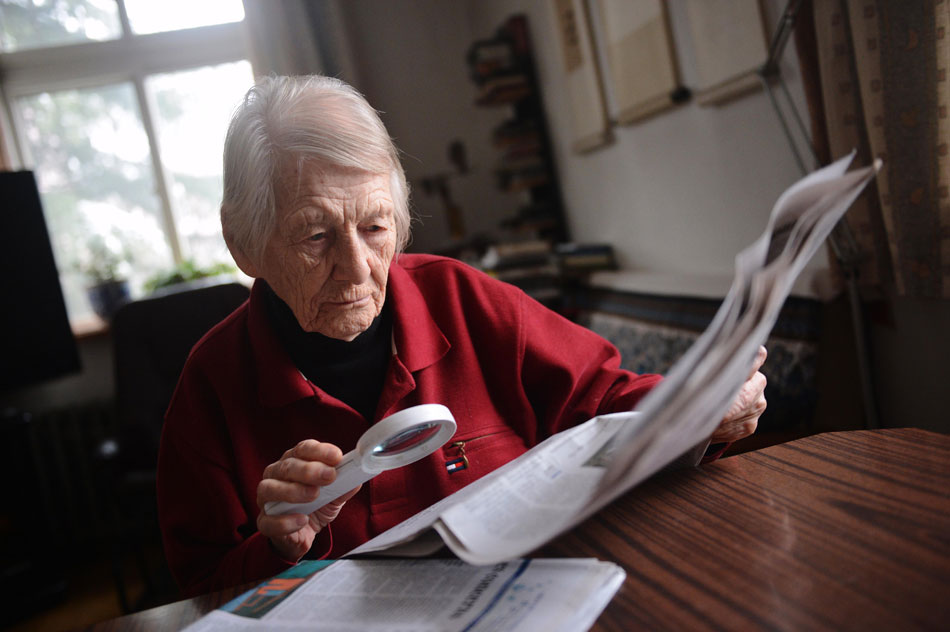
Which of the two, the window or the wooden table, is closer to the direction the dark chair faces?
the wooden table

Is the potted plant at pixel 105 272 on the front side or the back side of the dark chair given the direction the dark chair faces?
on the back side

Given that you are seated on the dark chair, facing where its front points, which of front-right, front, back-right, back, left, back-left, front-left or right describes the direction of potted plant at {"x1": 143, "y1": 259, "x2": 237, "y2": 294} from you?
back-left

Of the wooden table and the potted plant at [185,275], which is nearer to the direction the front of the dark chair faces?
the wooden table

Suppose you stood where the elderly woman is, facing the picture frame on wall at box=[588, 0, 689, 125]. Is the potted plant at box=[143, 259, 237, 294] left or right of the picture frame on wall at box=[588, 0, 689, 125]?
left

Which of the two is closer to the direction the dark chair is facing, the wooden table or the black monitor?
the wooden table
